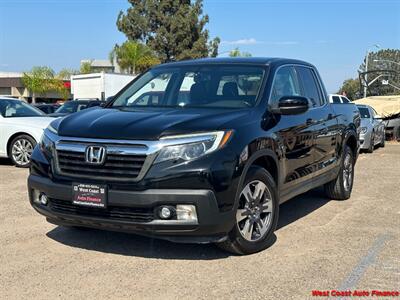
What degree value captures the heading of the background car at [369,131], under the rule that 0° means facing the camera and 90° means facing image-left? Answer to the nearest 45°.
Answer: approximately 45°

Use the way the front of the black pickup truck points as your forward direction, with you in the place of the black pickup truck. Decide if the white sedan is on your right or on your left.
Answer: on your right

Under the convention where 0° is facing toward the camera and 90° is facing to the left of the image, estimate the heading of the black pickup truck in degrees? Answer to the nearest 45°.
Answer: approximately 45°

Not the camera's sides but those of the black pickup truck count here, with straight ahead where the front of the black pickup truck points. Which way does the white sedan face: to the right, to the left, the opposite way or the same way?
to the left

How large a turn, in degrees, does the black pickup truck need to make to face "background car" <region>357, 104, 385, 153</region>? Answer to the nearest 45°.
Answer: approximately 180°

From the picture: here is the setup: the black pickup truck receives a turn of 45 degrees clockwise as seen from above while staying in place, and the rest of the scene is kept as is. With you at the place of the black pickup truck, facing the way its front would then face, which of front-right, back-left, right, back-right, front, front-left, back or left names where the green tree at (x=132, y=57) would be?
right

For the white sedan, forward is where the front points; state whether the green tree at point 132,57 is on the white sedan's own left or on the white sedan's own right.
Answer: on the white sedan's own left

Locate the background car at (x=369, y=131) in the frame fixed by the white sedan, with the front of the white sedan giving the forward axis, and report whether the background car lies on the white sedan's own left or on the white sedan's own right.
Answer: on the white sedan's own left
